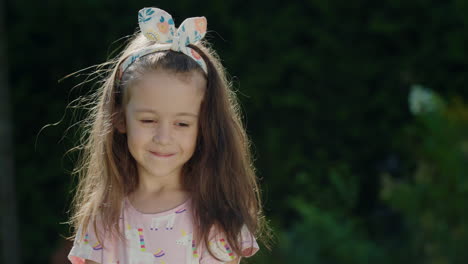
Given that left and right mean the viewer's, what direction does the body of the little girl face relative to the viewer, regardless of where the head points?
facing the viewer
